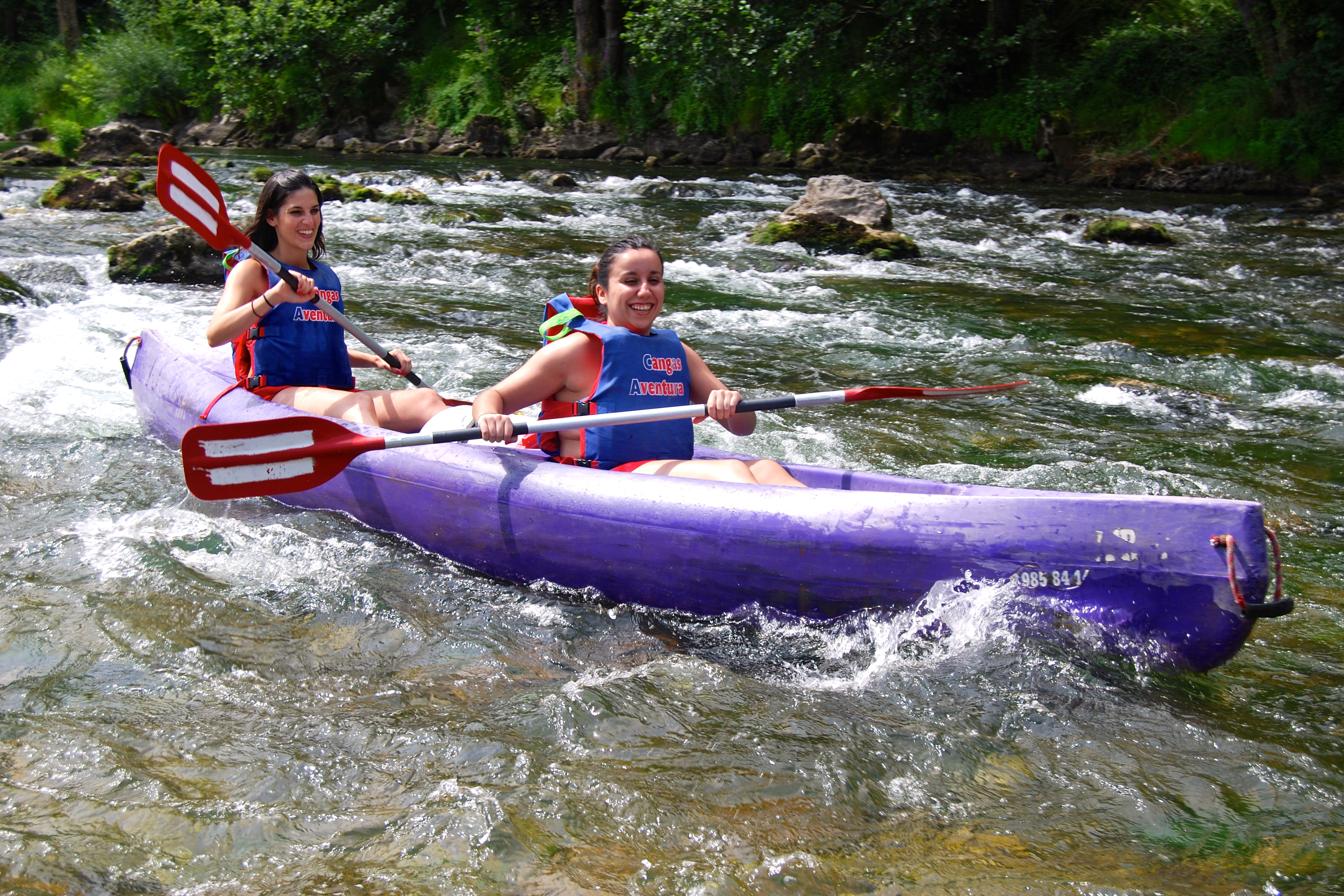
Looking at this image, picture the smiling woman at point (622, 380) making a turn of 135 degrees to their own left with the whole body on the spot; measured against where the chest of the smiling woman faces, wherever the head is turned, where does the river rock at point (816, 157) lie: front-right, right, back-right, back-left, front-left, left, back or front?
front

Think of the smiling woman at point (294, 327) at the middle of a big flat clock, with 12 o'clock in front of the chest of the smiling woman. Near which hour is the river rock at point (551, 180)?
The river rock is roughly at 8 o'clock from the smiling woman.

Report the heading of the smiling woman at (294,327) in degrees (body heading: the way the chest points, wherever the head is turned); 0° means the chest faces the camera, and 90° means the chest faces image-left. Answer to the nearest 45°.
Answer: approximately 315°

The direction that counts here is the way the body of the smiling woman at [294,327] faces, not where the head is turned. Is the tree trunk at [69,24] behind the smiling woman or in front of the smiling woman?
behind

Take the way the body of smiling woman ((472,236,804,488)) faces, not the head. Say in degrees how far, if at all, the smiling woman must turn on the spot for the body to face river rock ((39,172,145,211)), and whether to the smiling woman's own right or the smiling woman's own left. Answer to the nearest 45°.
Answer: approximately 180°

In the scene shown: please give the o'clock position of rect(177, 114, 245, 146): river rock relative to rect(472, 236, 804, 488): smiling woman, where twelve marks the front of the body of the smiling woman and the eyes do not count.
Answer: The river rock is roughly at 7 o'clock from the smiling woman.

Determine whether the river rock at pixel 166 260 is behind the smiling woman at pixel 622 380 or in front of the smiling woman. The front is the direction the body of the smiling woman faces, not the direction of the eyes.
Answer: behind

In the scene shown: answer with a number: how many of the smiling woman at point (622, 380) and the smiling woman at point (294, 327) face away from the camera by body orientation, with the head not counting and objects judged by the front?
0

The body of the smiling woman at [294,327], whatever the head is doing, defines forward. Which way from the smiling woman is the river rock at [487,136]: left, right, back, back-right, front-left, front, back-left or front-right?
back-left

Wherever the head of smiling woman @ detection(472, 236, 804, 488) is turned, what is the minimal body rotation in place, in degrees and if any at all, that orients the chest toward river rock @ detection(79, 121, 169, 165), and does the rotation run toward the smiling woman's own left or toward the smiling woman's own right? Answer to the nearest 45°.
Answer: approximately 180°

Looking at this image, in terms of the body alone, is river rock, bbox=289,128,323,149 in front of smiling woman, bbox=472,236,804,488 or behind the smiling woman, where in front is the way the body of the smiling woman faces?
behind

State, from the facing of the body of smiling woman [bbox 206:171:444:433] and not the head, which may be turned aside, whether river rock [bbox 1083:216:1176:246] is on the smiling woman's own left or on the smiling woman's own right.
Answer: on the smiling woman's own left
